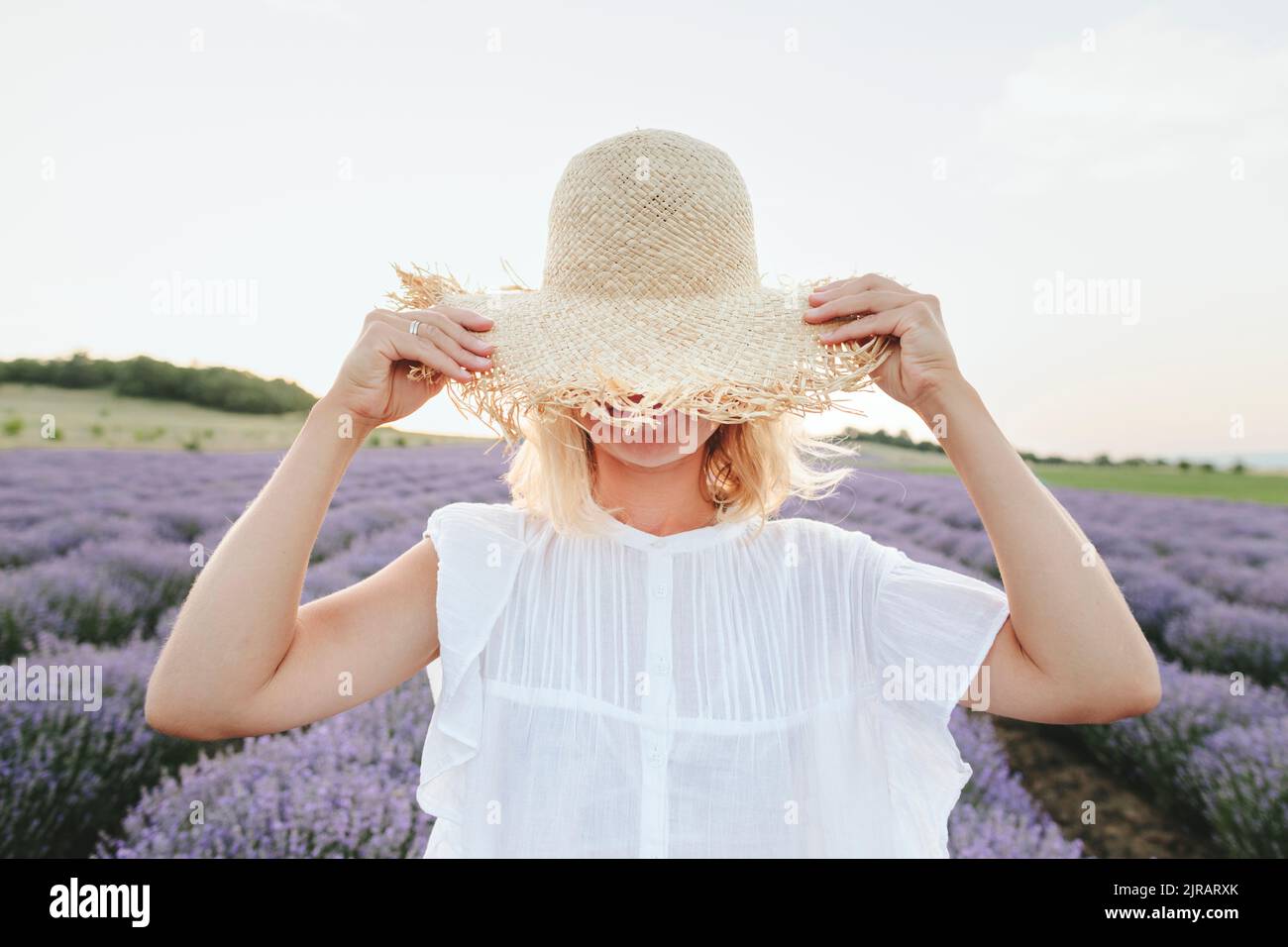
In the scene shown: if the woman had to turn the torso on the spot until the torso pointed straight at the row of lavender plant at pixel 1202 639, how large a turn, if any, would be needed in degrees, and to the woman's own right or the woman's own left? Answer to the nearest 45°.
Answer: approximately 135° to the woman's own left

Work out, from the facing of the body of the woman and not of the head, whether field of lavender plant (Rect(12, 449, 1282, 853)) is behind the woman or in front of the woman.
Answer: behind

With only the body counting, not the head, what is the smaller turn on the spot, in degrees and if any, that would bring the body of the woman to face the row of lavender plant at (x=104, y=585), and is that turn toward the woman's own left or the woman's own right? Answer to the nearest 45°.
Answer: approximately 135° to the woman's own right

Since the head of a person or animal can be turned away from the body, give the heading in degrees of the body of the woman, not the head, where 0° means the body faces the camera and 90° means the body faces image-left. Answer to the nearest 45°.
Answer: approximately 0°

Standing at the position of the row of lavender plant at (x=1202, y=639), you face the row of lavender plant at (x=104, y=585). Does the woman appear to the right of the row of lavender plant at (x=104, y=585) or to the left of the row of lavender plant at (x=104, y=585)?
left
